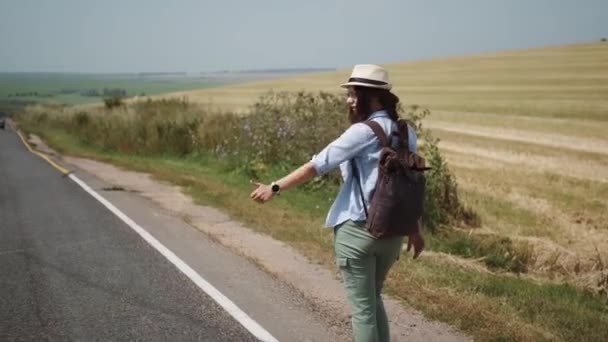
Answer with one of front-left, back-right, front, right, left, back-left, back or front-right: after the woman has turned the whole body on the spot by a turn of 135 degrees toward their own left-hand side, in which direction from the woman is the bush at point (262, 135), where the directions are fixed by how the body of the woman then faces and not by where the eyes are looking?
back

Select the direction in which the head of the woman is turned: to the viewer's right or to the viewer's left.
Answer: to the viewer's left

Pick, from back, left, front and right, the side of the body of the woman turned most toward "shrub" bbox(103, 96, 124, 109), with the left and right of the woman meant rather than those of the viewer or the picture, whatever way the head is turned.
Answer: front

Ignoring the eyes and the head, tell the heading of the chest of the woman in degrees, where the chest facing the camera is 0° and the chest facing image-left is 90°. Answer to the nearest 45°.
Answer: approximately 135°
